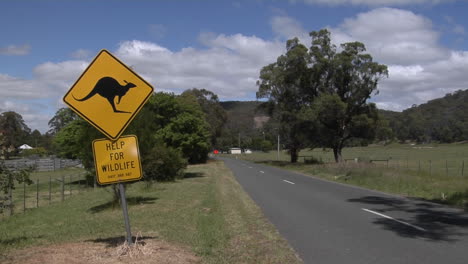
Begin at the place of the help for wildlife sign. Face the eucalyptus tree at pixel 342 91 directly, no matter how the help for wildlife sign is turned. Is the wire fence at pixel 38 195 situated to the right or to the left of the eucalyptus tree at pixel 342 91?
left

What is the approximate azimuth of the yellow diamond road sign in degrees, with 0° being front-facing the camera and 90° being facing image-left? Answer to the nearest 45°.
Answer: approximately 0°

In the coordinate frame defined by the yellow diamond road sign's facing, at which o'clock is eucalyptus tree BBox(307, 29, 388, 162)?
The eucalyptus tree is roughly at 7 o'clock from the yellow diamond road sign.

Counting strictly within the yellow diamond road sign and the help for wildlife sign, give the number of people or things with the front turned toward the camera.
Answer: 2

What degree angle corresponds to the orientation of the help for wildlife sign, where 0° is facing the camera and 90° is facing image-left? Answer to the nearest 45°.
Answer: approximately 0°

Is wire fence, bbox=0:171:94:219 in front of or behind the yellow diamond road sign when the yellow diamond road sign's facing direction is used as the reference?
behind

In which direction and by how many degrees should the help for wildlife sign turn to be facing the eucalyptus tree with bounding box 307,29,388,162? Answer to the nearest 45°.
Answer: approximately 135° to its left

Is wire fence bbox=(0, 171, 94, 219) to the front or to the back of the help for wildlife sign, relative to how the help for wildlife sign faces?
to the back
